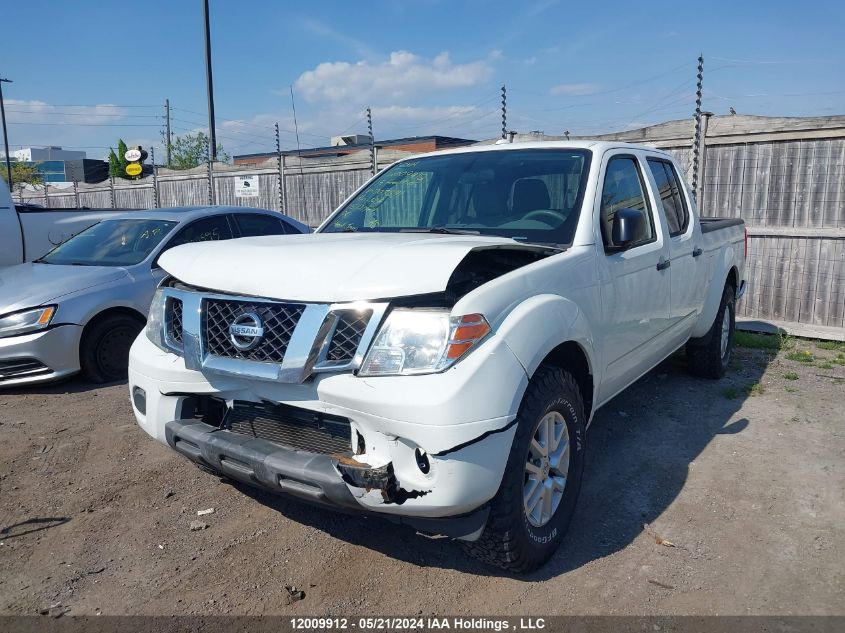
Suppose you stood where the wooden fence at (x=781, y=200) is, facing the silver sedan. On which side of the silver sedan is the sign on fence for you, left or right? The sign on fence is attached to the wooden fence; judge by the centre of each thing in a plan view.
right

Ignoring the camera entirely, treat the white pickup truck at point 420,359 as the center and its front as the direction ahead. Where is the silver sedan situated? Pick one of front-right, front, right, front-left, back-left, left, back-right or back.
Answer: right

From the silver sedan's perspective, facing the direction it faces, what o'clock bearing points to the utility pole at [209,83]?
The utility pole is roughly at 5 o'clock from the silver sedan.

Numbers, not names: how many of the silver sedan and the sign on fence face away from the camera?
0

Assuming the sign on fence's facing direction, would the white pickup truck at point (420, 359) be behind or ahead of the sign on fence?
ahead

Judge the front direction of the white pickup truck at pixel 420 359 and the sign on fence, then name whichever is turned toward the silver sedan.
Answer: the sign on fence

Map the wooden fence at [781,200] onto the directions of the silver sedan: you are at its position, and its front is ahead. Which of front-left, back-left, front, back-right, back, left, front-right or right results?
back-left

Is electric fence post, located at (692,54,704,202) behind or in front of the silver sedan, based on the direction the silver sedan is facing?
behind

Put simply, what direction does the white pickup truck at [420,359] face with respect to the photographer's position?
facing the viewer and to the left of the viewer

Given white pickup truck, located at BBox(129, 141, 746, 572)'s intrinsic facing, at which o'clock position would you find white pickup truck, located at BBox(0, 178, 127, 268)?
white pickup truck, located at BBox(0, 178, 127, 268) is roughly at 3 o'clock from white pickup truck, located at BBox(129, 141, 746, 572).

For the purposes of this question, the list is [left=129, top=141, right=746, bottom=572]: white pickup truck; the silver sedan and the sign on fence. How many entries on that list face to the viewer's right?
0

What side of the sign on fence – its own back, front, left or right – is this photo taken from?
front
